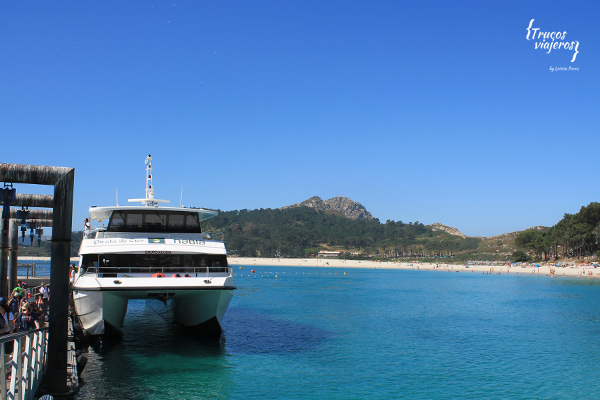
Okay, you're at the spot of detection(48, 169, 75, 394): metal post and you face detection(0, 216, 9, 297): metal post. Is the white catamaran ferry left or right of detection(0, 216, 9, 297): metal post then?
right

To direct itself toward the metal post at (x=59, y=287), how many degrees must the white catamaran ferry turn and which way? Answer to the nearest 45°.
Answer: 0° — it already faces it

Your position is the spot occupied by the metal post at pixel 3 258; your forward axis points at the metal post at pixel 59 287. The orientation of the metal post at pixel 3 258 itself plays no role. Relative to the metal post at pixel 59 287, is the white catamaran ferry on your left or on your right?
left

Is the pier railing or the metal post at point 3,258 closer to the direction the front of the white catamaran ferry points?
the pier railing

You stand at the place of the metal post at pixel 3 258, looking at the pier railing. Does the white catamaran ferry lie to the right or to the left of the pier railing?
left

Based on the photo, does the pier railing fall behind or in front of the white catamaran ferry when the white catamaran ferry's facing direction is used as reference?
in front

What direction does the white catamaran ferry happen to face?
toward the camera
